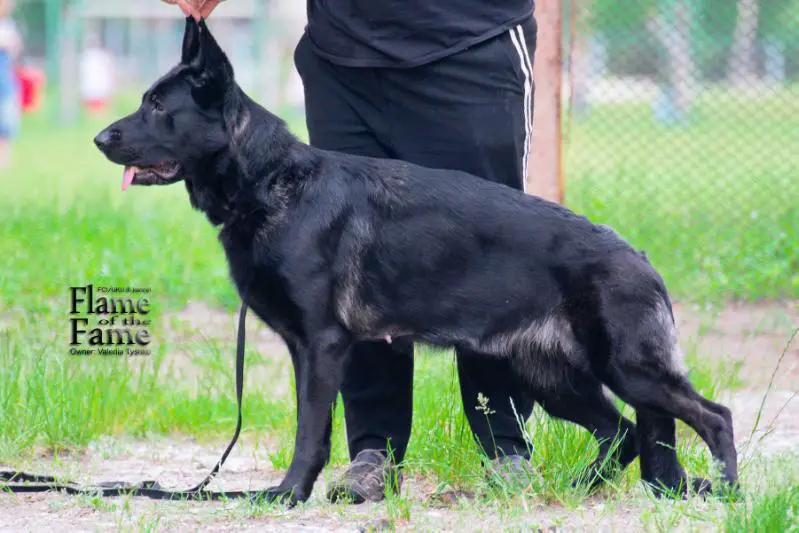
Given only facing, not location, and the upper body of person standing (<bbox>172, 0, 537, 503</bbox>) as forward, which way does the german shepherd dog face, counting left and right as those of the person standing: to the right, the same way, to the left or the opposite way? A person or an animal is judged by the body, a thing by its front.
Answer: to the right

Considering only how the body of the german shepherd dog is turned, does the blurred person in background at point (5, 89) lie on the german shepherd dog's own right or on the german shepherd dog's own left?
on the german shepherd dog's own right

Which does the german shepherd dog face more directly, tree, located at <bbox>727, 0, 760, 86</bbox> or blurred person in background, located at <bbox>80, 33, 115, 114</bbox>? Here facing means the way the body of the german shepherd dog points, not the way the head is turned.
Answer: the blurred person in background

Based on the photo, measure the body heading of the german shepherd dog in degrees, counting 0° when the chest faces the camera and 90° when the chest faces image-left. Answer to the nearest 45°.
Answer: approximately 90°

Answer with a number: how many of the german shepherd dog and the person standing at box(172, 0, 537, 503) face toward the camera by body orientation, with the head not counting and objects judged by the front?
1

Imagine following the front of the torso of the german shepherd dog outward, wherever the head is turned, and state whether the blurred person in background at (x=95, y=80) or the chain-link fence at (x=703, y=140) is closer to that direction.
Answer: the blurred person in background

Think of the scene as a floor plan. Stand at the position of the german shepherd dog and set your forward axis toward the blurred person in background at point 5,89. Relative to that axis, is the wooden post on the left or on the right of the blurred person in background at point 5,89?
right

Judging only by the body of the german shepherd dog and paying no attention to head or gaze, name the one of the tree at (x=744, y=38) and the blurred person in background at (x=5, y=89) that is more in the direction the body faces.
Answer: the blurred person in background

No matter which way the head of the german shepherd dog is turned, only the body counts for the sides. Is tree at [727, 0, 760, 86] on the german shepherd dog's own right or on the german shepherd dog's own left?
on the german shepherd dog's own right
